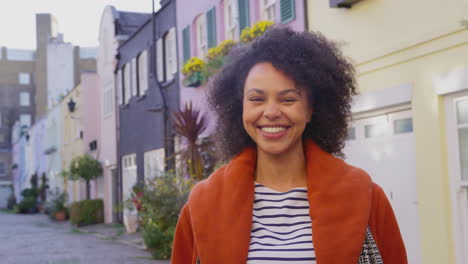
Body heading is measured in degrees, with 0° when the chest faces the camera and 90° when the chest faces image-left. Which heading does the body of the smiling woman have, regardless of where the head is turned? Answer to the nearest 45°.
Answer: approximately 0°

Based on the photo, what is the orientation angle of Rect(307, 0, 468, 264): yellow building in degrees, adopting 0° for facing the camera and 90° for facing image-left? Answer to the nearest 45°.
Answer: approximately 45°

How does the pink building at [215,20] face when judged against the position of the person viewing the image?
facing the viewer and to the left of the viewer

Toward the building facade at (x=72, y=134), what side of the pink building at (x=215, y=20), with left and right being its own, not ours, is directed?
right

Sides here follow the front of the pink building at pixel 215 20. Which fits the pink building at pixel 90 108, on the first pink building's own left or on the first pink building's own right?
on the first pink building's own right

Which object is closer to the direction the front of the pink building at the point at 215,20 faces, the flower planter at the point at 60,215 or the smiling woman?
the smiling woman

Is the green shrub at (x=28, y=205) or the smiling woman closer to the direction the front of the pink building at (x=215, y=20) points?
the smiling woman

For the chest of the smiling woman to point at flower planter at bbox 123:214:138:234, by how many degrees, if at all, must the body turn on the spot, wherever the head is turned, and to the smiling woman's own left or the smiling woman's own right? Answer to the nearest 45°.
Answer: approximately 180°

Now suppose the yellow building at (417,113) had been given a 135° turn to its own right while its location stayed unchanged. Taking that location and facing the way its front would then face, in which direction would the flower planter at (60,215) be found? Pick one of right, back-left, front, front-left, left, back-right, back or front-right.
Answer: front-left
